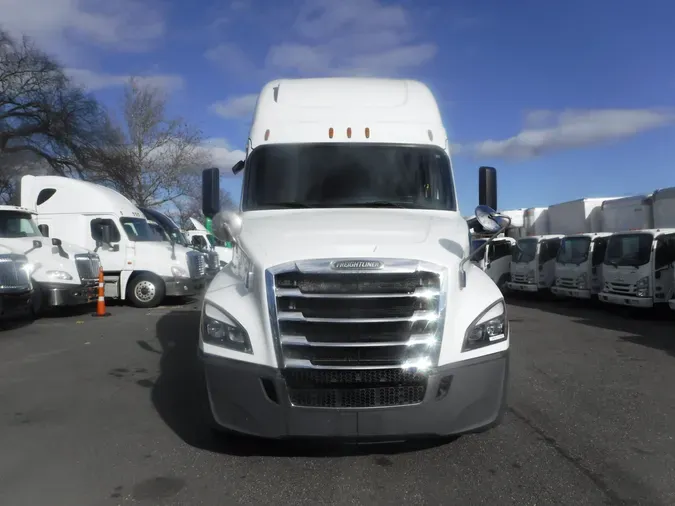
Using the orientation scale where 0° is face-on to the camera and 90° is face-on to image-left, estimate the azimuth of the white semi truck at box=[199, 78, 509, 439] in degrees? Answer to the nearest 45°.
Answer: approximately 0°

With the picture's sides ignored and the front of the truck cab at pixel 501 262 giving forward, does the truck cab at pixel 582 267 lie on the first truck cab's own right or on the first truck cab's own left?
on the first truck cab's own left

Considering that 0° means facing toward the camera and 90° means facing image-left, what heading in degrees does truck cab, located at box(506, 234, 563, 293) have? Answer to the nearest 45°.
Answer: approximately 45°

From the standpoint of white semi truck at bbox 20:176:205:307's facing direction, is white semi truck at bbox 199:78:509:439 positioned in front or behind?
in front

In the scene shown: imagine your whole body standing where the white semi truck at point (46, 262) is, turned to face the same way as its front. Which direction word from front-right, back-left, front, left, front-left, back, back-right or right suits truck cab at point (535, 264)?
front-left

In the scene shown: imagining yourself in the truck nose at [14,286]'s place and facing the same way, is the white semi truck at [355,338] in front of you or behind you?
in front

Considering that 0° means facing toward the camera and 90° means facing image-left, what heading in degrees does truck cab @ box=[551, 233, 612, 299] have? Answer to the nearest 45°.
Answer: approximately 45°

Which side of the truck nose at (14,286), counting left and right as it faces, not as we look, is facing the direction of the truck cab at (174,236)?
left

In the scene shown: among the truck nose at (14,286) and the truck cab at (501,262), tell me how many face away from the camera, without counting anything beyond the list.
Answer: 0

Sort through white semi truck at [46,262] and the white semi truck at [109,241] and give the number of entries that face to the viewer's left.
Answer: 0

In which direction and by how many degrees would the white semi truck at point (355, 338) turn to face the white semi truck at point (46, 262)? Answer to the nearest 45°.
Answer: approximately 135° to its right

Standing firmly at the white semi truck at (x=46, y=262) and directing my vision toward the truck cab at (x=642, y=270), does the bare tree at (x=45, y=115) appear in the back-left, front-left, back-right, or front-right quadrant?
back-left

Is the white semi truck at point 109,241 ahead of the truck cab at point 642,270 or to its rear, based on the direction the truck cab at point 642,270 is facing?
ahead

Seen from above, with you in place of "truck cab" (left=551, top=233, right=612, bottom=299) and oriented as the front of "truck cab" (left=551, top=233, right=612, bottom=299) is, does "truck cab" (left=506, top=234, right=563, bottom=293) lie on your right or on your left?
on your right
